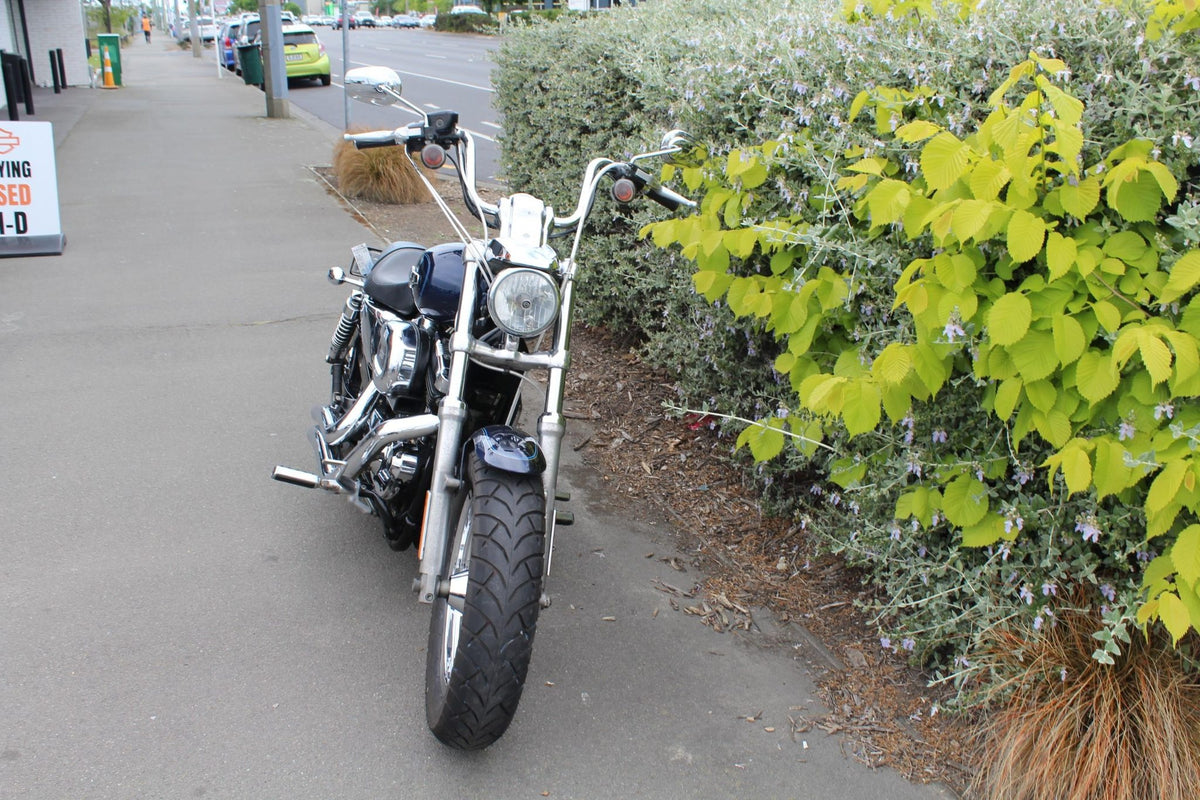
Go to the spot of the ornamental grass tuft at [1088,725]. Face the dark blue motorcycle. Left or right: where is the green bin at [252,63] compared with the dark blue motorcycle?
right

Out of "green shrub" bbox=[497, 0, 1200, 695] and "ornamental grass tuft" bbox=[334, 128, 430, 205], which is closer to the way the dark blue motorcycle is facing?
the green shrub

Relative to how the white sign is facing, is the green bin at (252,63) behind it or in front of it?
behind

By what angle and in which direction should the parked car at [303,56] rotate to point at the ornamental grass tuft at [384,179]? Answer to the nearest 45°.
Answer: approximately 180°

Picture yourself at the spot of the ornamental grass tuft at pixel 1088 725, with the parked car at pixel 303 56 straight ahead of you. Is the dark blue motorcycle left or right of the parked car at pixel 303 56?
left

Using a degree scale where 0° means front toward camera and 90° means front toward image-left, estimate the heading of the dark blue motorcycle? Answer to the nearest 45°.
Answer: approximately 315°

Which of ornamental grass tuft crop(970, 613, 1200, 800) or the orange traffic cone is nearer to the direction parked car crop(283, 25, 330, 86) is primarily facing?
the orange traffic cone

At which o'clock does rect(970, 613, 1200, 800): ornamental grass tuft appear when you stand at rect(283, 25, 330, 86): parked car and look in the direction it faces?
The ornamental grass tuft is roughly at 6 o'clock from the parked car.

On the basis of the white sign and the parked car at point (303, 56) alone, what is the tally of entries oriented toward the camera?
1

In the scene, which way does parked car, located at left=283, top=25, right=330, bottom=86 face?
away from the camera

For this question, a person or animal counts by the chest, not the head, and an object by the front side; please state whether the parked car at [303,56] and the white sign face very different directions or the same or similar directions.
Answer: very different directions

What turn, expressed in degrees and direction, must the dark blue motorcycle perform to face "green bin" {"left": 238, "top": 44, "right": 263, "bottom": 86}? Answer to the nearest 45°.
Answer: approximately 135° to its left
